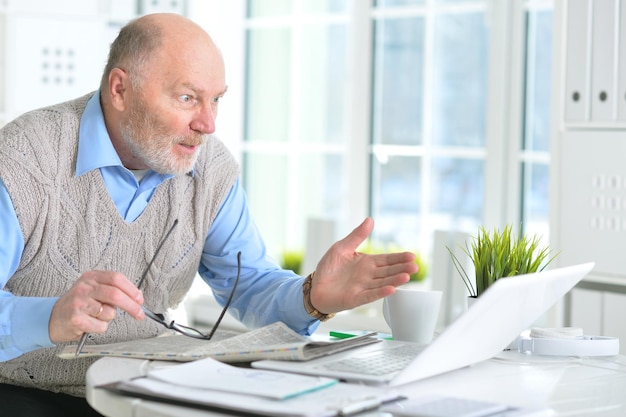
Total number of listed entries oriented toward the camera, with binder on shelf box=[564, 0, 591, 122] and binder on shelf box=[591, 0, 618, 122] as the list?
2

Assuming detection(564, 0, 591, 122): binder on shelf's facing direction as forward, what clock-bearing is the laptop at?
The laptop is roughly at 12 o'clock from the binder on shelf.

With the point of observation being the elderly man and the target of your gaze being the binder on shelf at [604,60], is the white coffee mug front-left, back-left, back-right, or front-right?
front-right

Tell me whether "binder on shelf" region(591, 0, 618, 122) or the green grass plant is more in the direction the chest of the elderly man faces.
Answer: the green grass plant

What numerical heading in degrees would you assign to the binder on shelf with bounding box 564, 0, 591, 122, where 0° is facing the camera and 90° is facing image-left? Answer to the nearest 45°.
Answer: approximately 0°

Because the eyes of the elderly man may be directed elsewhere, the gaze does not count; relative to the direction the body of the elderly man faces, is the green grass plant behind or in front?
in front

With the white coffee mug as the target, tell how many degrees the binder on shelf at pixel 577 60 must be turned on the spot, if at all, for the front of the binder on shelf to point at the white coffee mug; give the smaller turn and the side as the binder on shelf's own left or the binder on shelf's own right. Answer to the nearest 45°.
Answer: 0° — it already faces it

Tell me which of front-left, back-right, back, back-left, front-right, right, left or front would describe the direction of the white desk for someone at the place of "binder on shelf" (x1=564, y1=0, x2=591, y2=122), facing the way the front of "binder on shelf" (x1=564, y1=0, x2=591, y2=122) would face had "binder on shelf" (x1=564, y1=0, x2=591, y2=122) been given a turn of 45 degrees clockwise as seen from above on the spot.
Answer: front-left

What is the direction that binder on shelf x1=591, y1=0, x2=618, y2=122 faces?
toward the camera

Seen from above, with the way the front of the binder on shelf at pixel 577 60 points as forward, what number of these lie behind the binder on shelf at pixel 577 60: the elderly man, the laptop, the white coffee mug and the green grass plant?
0

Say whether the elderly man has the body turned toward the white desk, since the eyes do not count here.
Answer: yes

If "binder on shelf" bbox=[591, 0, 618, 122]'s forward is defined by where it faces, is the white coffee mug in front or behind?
in front

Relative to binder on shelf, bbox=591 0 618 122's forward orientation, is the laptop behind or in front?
in front

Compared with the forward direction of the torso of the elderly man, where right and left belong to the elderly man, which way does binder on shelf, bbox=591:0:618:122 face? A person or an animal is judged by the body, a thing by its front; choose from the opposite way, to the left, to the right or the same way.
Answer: to the right

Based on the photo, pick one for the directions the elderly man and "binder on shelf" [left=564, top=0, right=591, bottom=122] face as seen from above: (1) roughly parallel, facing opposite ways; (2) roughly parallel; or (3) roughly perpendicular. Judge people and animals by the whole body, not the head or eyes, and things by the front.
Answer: roughly perpendicular

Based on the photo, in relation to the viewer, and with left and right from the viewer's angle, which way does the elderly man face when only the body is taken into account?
facing the viewer and to the right of the viewer

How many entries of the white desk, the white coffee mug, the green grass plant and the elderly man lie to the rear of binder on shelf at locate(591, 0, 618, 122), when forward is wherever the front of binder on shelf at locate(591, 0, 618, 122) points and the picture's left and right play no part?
0
